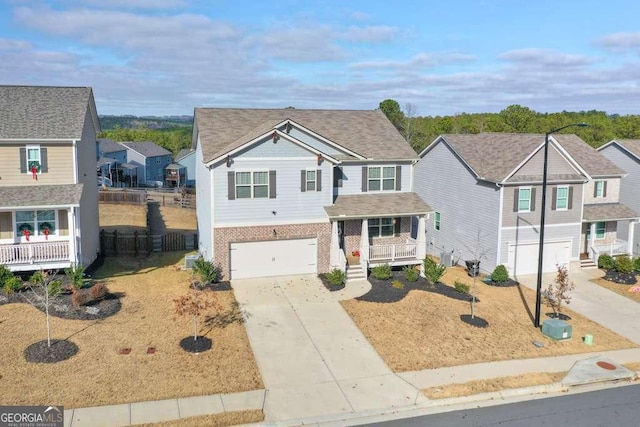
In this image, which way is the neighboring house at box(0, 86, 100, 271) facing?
toward the camera

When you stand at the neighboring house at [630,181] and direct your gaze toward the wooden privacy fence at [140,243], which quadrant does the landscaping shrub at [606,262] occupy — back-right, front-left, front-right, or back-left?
front-left

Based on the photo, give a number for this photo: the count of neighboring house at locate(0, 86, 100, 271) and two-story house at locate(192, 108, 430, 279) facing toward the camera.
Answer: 2

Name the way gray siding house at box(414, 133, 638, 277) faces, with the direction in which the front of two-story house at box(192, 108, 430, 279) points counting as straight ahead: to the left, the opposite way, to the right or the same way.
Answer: the same way

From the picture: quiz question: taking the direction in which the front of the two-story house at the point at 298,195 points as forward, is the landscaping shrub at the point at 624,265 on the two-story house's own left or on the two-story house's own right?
on the two-story house's own left

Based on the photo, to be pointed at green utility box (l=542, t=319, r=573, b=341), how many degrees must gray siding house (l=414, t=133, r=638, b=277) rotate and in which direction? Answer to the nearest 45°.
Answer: approximately 45° to its right

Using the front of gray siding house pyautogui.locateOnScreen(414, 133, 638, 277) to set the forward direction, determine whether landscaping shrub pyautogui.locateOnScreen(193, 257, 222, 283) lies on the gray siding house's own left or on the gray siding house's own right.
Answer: on the gray siding house's own right

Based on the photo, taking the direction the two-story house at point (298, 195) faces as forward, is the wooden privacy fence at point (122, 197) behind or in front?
behind

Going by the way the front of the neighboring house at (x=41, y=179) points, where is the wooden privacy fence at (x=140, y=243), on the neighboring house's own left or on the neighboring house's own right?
on the neighboring house's own left

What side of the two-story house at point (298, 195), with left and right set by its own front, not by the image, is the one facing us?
front

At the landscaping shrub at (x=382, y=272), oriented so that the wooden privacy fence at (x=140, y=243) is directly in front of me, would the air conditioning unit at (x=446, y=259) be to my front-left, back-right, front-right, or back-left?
back-right

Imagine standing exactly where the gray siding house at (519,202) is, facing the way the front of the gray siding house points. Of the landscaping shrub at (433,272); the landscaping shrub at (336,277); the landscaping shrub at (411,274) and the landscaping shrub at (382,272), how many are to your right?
4
